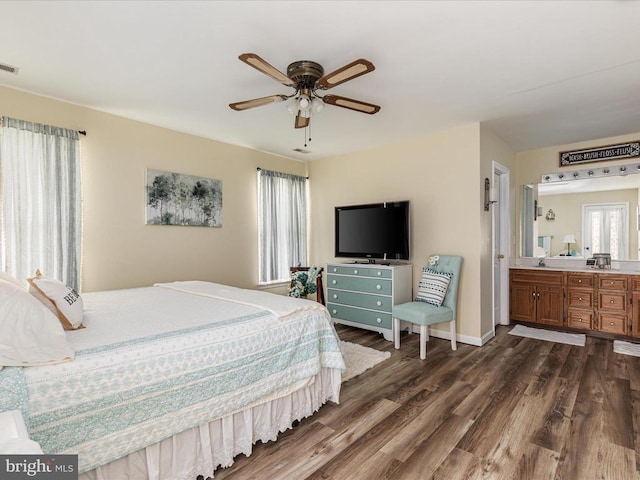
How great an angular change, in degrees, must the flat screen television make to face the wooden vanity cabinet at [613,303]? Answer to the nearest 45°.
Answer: approximately 135° to its left

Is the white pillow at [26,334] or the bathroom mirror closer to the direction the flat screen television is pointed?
the white pillow

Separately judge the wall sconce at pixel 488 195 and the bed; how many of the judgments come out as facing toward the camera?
0

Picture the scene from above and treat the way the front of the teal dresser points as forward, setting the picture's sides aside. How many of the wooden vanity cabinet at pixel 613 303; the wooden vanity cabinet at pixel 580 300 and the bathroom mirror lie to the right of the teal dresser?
0

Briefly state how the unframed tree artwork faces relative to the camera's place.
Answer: facing the viewer and to the right of the viewer

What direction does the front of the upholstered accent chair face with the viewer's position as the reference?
facing the viewer and to the left of the viewer

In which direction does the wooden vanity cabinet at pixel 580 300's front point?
toward the camera

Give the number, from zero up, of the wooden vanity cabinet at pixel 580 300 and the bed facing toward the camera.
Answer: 1

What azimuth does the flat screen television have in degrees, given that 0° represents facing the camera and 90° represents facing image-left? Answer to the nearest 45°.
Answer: approximately 45°

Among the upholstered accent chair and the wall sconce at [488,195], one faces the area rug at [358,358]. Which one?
the upholstered accent chair

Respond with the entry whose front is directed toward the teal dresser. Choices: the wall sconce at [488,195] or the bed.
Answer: the bed

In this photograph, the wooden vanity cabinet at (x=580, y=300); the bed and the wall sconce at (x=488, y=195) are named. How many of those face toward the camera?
1

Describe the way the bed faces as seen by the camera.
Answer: facing away from the viewer and to the right of the viewer

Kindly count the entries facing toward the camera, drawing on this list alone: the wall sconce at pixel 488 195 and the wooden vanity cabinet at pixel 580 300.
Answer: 1

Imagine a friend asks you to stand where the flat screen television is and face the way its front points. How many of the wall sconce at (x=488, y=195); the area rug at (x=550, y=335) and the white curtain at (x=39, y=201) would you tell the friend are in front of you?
1
